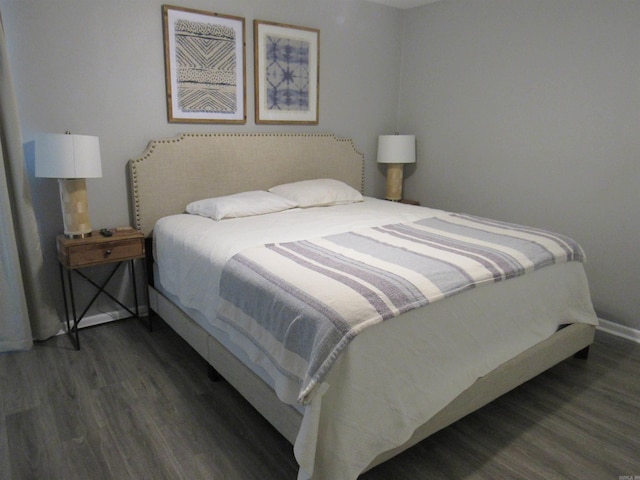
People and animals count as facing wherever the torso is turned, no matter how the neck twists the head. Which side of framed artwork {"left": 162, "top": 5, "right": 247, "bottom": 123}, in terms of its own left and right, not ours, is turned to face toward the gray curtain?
right

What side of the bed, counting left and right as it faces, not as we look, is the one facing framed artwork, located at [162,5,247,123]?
back

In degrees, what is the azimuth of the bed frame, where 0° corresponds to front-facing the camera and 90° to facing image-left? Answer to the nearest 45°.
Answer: approximately 315°

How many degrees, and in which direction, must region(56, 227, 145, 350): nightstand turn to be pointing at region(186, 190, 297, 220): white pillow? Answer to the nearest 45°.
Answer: approximately 45° to its left
